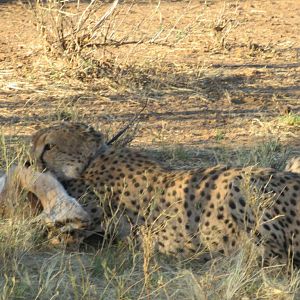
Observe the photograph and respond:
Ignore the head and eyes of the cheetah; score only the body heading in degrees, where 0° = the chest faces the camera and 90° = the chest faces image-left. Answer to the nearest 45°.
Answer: approximately 90°
